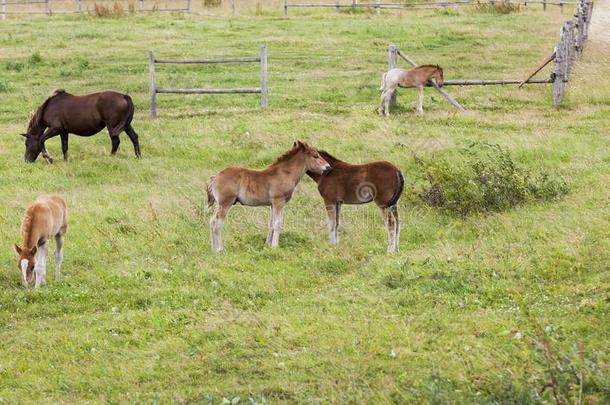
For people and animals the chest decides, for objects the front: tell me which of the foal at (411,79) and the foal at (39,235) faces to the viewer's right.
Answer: the foal at (411,79)

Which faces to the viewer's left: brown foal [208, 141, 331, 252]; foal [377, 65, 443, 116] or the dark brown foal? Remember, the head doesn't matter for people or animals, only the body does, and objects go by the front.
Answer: the dark brown foal

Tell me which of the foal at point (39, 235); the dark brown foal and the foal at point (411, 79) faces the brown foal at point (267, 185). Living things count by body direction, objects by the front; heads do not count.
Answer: the dark brown foal

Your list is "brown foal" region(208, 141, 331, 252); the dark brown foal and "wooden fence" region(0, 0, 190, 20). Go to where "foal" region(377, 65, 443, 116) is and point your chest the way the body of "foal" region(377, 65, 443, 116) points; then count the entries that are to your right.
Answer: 2

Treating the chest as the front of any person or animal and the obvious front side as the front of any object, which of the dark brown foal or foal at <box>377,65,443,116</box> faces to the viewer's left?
the dark brown foal

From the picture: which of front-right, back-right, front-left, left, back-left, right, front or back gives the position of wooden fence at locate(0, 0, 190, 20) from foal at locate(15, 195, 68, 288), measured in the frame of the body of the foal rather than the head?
back-right

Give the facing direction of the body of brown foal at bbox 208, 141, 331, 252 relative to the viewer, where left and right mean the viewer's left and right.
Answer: facing to the right of the viewer

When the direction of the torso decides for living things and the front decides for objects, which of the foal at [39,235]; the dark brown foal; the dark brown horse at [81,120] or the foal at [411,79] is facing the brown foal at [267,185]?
the dark brown foal

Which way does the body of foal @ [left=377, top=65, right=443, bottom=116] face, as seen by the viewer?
to the viewer's right

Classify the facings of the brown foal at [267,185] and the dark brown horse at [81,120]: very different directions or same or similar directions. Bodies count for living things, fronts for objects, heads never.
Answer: very different directions

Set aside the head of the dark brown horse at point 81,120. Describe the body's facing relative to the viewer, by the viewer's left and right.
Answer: facing to the left of the viewer

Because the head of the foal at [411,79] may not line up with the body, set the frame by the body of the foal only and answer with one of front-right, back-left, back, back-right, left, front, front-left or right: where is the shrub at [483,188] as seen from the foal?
right

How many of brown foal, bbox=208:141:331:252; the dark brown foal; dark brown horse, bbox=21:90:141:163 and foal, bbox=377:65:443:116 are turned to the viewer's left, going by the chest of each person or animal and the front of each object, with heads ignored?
2

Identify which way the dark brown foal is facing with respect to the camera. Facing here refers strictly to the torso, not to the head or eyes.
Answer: to the viewer's left
